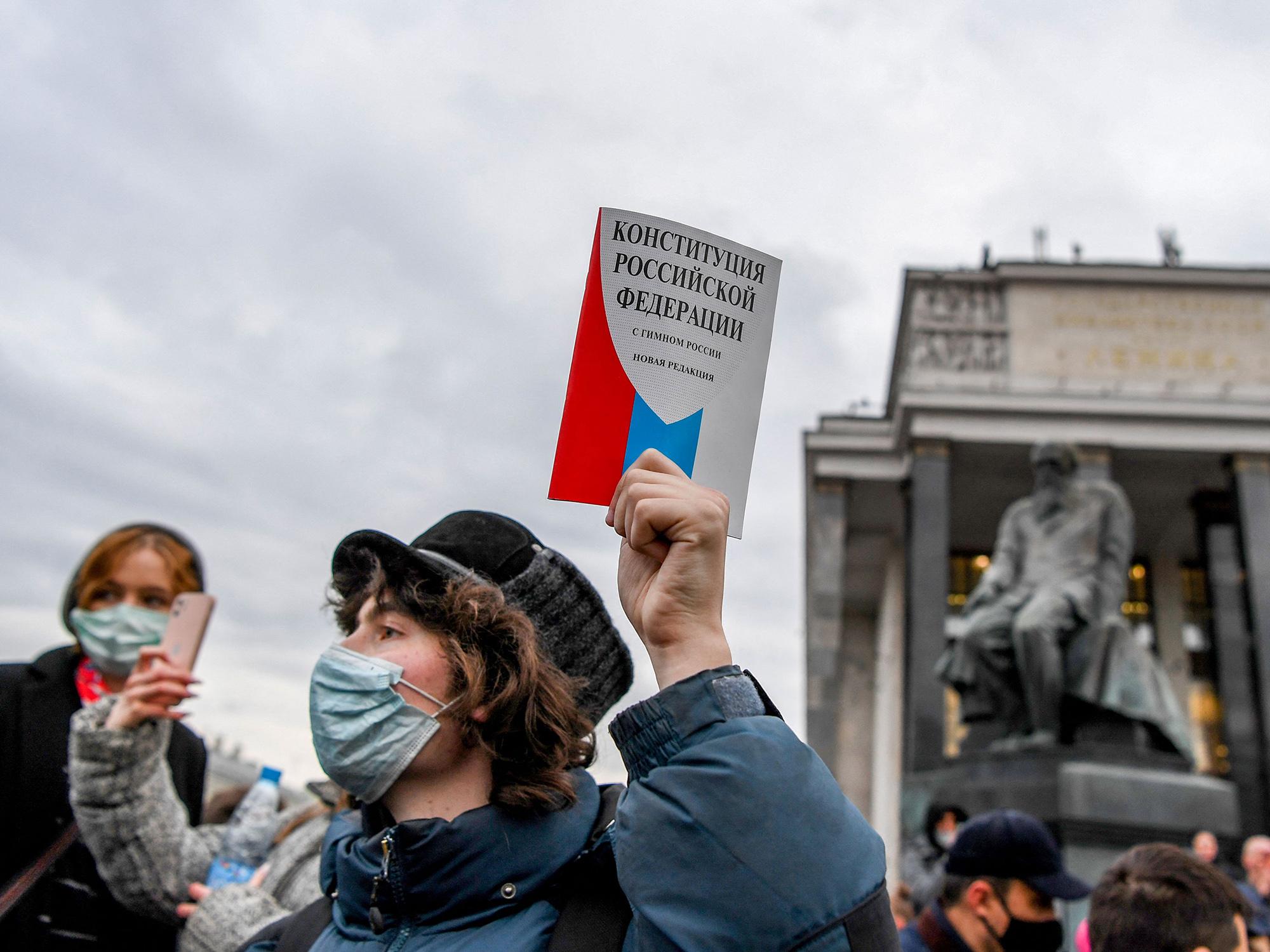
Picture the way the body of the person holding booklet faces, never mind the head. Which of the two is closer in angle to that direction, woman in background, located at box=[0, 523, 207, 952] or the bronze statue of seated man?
the woman in background

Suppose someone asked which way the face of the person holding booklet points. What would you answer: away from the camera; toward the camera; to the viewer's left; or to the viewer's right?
to the viewer's left

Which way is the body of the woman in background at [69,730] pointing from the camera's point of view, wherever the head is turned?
toward the camera

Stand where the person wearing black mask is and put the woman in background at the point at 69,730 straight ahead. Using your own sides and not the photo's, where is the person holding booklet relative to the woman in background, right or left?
left

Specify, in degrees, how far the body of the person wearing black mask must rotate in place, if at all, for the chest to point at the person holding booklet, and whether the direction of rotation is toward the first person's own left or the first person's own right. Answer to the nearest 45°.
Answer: approximately 90° to the first person's own right

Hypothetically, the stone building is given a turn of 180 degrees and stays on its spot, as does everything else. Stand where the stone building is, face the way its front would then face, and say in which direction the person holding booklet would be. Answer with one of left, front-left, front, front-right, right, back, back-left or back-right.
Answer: back

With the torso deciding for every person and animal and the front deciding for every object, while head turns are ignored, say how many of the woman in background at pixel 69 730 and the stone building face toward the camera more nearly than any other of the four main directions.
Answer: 2

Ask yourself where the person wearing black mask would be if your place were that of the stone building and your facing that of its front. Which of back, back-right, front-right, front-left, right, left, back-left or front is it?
front
